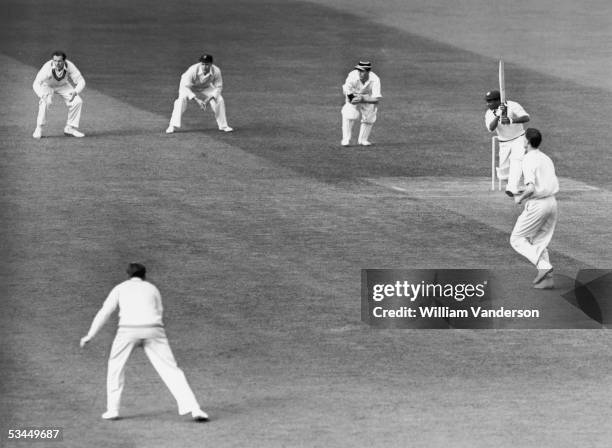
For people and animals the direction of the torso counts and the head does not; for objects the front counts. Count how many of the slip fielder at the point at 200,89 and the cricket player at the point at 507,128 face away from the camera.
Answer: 0

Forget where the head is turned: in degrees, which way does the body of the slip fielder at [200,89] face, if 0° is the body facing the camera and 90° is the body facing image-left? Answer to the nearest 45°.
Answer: approximately 0°

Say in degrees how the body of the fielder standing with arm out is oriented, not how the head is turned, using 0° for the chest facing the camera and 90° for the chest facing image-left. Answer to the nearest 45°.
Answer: approximately 180°

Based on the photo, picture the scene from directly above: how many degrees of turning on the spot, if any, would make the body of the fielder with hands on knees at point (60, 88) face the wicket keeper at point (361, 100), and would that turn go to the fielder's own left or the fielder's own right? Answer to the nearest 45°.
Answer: approximately 90° to the fielder's own left

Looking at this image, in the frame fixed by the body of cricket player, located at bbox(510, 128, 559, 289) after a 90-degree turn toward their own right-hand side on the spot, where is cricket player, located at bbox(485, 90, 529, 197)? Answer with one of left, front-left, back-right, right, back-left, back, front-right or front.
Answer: front-left

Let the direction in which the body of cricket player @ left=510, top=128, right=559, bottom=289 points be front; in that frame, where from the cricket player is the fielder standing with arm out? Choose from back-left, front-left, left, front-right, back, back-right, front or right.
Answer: left

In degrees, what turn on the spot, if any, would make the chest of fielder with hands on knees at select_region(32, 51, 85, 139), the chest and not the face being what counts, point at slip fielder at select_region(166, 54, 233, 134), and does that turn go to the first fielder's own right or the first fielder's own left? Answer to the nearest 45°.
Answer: approximately 90° to the first fielder's own left

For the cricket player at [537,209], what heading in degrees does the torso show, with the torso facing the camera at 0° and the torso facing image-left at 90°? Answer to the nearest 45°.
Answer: approximately 135°

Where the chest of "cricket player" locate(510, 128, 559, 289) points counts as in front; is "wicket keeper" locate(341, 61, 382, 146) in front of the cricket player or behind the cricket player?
in front

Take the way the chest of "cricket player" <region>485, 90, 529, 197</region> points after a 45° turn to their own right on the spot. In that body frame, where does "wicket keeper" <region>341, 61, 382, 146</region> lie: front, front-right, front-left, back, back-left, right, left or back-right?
front-right

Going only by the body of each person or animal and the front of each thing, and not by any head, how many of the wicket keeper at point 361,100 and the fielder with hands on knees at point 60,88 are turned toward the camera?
2

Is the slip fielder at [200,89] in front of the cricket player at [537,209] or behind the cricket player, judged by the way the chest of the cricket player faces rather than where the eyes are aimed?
in front
